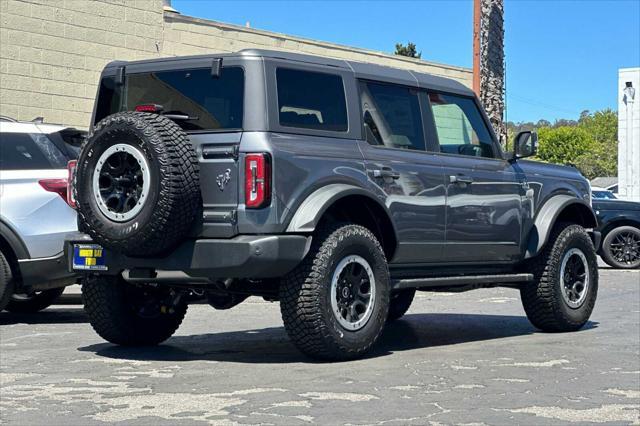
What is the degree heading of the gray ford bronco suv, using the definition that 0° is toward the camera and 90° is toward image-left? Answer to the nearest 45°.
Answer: approximately 225°

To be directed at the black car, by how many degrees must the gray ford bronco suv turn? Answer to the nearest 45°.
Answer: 0° — it already faces it
